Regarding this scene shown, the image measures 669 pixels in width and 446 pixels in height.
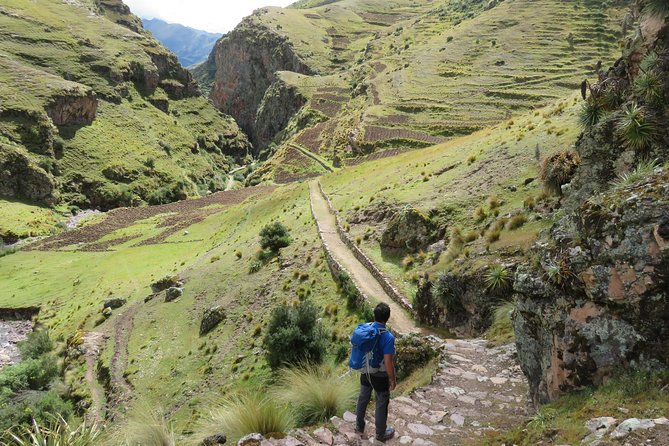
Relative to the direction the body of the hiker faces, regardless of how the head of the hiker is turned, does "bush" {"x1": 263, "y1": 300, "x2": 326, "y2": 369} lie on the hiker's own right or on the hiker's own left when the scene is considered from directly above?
on the hiker's own left

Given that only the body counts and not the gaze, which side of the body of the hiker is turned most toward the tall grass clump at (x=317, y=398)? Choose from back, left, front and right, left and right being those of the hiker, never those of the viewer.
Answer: left

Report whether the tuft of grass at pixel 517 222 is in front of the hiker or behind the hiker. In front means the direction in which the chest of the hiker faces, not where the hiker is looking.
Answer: in front

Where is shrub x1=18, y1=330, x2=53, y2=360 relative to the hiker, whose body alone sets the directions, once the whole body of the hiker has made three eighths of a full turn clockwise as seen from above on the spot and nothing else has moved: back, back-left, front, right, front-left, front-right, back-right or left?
back-right

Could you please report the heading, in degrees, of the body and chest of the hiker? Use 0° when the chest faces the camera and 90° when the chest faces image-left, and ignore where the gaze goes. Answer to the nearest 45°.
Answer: approximately 225°

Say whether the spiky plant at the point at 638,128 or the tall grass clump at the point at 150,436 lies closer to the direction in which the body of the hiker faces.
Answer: the spiky plant

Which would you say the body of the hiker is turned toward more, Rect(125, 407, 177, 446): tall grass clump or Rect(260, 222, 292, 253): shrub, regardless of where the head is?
the shrub

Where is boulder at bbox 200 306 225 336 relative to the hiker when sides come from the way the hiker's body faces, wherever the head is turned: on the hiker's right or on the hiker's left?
on the hiker's left
